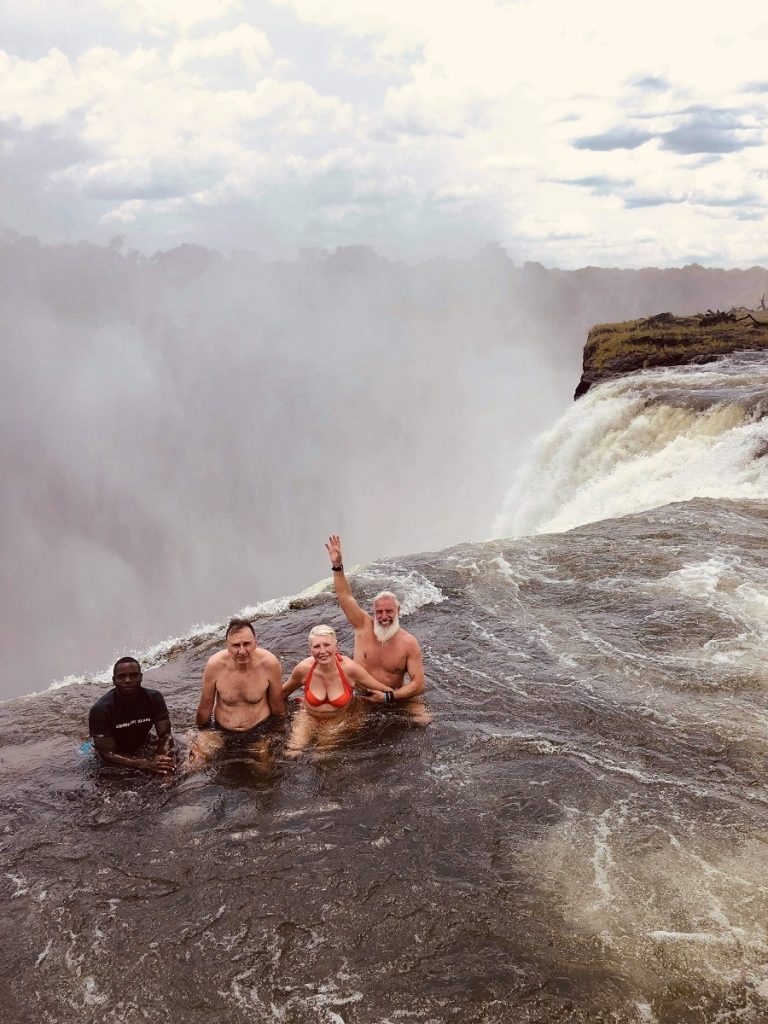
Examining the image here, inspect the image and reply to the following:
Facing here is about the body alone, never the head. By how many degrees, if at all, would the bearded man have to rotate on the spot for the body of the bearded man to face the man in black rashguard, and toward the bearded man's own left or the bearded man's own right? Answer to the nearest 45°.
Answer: approximately 45° to the bearded man's own right

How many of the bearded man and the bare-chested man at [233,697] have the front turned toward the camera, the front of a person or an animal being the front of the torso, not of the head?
2

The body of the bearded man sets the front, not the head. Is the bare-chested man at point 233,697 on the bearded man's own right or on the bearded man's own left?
on the bearded man's own right

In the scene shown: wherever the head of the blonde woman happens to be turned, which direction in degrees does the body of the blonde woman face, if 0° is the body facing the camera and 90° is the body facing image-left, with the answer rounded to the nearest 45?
approximately 0°

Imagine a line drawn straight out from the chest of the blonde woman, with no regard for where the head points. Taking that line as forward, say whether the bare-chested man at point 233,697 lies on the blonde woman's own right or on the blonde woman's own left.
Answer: on the blonde woman's own right

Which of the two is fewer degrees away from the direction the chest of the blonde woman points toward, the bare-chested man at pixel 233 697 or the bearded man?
the bare-chested man

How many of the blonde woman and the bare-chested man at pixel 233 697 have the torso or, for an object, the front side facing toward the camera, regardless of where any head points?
2

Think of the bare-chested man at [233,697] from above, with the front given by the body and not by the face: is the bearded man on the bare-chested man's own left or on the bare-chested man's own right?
on the bare-chested man's own left
